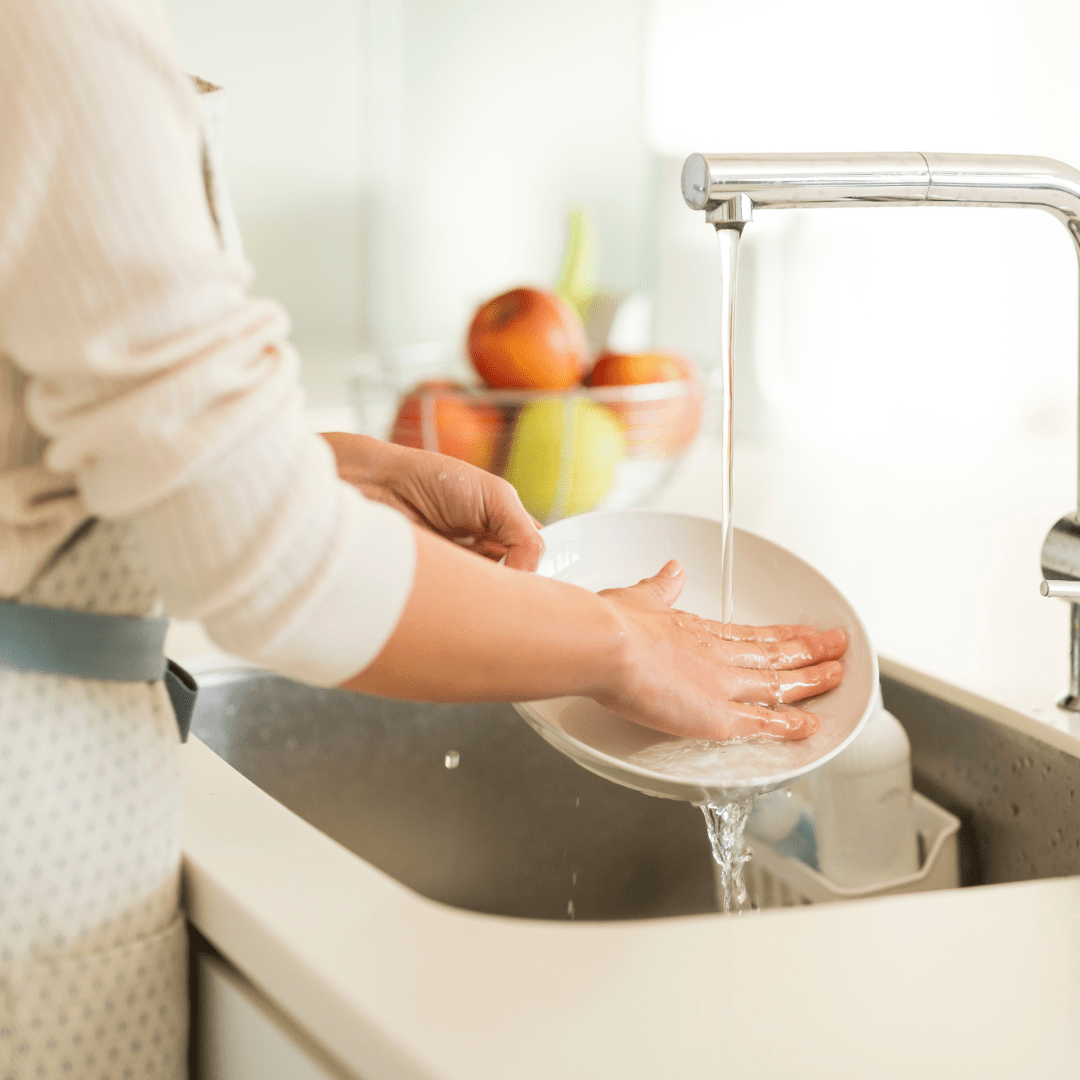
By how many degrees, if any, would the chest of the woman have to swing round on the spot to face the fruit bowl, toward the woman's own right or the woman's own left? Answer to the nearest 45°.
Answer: approximately 90° to the woman's own left

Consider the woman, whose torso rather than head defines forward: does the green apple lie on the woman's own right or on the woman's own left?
on the woman's own left

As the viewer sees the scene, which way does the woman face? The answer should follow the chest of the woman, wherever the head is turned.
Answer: to the viewer's right
